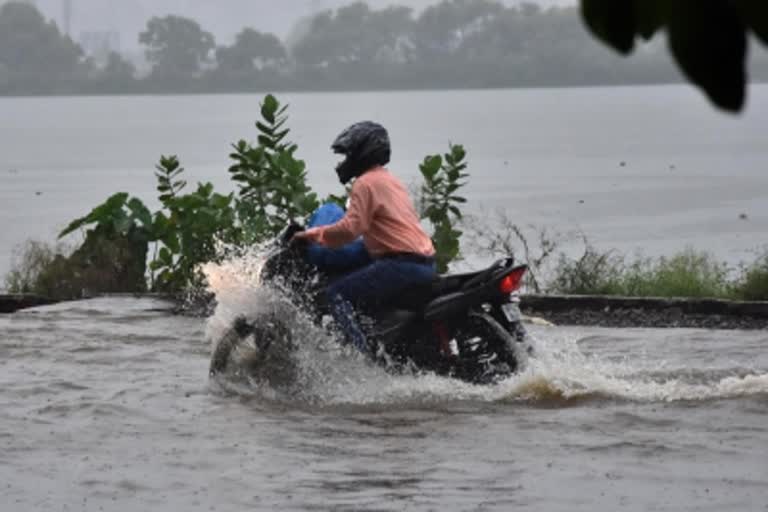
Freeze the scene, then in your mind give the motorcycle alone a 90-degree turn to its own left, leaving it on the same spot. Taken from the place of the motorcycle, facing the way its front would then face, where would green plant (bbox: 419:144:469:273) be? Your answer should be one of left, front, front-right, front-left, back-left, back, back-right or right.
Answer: back

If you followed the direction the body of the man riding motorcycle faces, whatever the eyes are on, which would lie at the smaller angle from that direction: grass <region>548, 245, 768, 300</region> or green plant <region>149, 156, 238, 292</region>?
the green plant

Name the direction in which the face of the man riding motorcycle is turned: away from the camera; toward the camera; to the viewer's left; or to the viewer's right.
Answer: to the viewer's left

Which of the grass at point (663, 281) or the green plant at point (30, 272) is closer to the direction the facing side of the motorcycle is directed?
the green plant

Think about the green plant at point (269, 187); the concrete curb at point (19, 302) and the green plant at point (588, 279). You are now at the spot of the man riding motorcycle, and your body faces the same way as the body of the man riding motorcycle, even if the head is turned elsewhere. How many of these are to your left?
0

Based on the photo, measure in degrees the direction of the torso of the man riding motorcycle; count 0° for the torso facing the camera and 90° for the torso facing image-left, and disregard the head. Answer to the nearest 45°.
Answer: approximately 90°

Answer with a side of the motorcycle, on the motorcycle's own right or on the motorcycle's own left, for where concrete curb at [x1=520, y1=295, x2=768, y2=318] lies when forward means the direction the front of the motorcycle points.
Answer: on the motorcycle's own right

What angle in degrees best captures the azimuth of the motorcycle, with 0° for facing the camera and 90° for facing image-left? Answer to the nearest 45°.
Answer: approximately 90°
